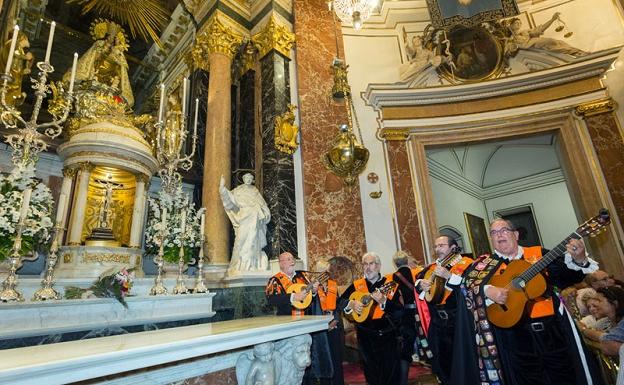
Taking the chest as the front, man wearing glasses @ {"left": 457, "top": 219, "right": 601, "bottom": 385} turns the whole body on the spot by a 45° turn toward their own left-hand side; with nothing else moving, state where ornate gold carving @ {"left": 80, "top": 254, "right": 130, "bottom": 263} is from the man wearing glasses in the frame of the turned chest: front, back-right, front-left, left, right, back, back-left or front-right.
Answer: back-right

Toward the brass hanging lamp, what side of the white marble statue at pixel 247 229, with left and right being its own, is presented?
left

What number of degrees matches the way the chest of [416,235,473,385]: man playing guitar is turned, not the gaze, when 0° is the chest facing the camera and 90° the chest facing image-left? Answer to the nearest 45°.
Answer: approximately 45°

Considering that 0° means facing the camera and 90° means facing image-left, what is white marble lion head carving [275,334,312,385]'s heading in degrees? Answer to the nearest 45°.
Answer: approximately 315°

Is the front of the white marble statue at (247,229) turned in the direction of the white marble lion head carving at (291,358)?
yes

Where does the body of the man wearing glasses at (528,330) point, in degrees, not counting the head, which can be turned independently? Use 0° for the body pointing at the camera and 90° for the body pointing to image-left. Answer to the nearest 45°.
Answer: approximately 0°

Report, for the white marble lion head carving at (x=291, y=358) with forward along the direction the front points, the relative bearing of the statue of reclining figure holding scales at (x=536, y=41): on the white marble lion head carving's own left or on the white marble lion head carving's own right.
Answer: on the white marble lion head carving's own left

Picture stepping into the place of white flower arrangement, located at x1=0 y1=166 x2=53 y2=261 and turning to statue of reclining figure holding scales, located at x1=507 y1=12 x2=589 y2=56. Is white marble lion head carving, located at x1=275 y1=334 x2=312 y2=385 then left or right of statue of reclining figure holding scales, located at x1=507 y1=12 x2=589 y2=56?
right
